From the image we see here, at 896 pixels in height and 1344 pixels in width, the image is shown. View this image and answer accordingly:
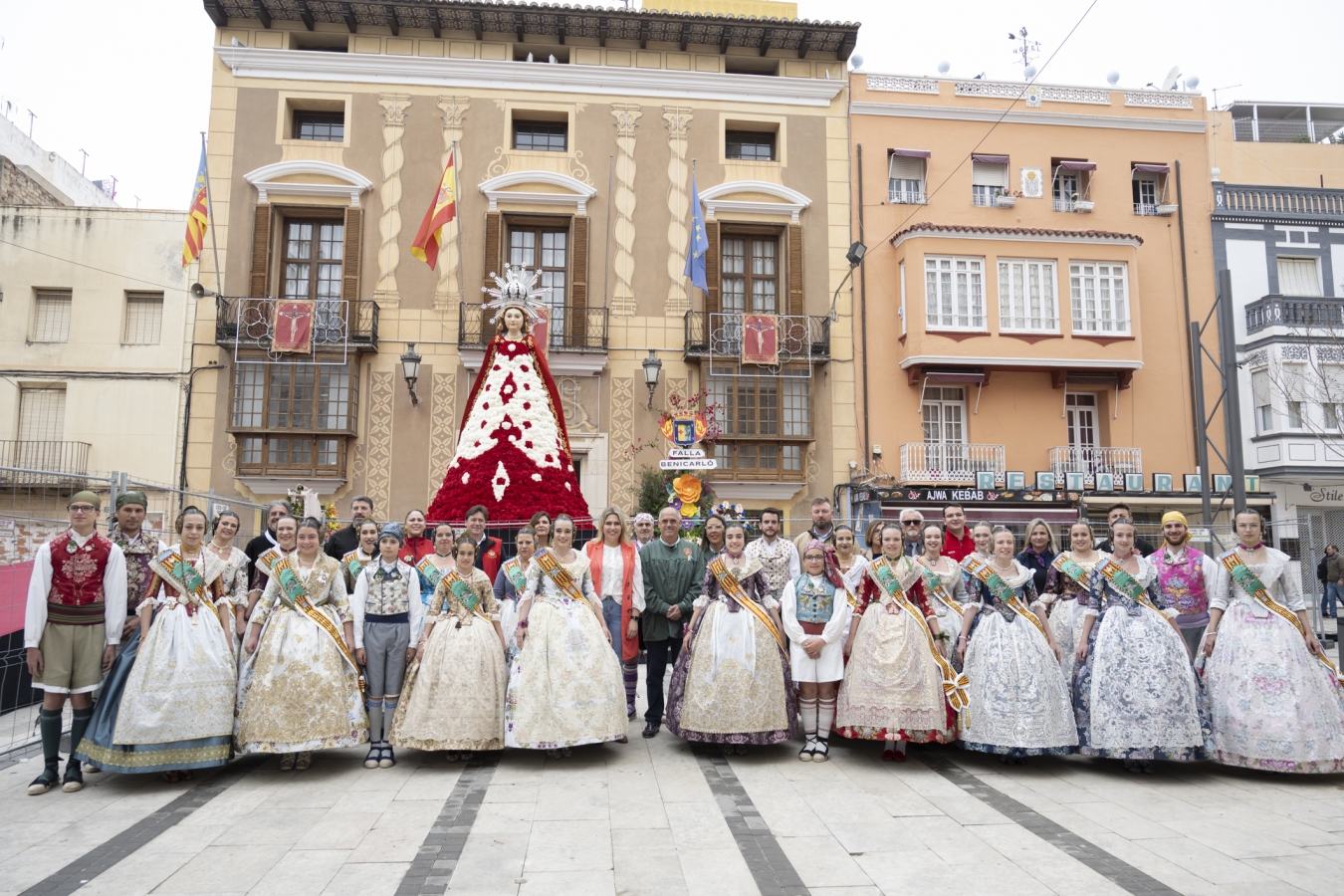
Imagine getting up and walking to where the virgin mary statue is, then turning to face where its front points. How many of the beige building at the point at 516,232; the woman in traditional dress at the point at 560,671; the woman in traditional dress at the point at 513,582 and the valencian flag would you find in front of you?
2

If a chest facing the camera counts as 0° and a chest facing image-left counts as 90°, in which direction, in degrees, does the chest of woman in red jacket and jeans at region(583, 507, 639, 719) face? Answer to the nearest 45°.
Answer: approximately 0°

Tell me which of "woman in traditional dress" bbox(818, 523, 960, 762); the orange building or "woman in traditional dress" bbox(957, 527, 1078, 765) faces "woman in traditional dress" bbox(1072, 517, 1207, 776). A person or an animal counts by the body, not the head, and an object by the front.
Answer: the orange building

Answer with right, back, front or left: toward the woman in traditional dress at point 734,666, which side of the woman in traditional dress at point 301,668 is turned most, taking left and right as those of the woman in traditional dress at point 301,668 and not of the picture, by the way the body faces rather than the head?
left

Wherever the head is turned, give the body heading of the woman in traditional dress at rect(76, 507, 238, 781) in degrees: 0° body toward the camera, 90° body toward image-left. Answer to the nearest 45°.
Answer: approximately 0°

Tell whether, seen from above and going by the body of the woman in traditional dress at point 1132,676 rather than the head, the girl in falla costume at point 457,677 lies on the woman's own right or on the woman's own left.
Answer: on the woman's own right

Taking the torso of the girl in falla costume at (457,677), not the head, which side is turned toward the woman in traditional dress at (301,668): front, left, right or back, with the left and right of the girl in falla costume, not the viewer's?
right

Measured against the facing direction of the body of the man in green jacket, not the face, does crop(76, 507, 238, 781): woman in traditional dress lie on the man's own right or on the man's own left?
on the man's own right

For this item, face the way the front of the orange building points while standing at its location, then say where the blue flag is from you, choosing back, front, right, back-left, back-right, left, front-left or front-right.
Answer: front-right

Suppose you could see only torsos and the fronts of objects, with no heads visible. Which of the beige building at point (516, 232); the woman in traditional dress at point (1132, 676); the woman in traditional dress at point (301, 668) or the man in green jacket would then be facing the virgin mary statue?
the beige building

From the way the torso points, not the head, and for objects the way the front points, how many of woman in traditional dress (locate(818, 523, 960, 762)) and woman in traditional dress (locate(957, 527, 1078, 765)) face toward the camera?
2

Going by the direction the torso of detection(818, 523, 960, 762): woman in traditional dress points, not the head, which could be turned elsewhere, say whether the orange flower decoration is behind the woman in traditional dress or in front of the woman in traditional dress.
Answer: behind

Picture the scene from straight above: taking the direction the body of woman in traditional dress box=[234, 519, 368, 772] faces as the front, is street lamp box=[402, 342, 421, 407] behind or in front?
behind
